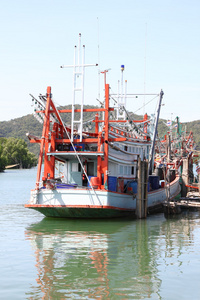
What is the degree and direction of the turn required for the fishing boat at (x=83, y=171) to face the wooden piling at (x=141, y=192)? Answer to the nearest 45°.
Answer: approximately 45° to its right

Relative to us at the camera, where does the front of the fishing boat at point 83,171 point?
facing away from the viewer and to the right of the viewer
